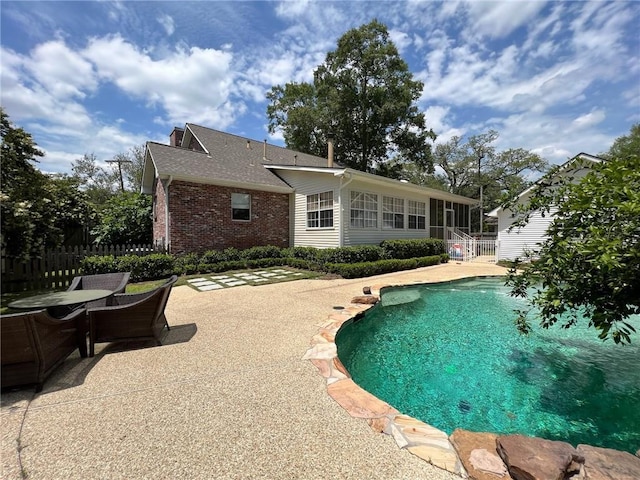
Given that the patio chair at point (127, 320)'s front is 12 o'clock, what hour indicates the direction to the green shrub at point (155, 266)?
The green shrub is roughly at 3 o'clock from the patio chair.

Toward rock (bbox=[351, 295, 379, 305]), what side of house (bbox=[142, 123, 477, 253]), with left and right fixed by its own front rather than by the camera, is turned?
back

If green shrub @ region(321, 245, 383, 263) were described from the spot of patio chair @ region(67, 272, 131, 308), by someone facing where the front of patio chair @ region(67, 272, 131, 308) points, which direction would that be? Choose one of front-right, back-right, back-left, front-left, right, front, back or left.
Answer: back-left

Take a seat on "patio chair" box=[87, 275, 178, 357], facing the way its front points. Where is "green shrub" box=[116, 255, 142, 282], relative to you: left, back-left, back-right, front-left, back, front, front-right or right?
right

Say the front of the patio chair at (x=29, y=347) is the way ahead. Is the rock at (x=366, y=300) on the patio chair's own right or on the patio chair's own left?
on the patio chair's own right

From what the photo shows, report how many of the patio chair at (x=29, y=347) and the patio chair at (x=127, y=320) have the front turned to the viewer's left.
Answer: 1

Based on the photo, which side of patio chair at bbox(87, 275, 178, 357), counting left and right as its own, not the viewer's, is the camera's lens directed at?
left

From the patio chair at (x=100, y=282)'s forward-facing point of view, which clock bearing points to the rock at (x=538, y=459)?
The rock is roughly at 10 o'clock from the patio chair.

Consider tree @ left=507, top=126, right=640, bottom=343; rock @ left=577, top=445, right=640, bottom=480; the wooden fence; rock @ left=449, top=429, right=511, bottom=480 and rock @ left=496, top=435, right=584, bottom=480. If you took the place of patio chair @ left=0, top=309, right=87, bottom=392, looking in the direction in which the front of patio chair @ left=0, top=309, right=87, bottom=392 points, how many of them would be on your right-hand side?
4

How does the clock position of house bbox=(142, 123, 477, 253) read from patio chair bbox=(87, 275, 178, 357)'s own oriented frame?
The house is roughly at 4 o'clock from the patio chair.

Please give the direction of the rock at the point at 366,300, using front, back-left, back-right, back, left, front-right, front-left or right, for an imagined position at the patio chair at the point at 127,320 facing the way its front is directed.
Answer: back

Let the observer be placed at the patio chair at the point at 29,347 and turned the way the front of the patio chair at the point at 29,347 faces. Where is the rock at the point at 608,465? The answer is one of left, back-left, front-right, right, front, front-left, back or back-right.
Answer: right

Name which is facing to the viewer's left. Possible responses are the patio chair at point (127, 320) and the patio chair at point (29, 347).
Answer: the patio chair at point (127, 320)

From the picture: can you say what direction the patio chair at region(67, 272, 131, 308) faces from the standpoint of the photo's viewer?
facing the viewer and to the left of the viewer

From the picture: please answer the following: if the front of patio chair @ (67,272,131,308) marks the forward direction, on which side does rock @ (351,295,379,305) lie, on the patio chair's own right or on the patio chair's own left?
on the patio chair's own left

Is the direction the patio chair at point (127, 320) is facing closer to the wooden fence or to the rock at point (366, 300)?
the wooden fence

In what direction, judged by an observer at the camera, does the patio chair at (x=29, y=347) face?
facing away from the viewer and to the right of the viewer

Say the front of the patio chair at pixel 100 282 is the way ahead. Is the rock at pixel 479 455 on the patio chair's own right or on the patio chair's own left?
on the patio chair's own left

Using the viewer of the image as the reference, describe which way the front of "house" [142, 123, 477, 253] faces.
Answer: facing away from the viewer and to the left of the viewer

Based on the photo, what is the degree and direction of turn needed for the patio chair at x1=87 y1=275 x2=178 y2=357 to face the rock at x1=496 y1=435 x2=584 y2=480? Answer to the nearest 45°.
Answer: approximately 135° to its left

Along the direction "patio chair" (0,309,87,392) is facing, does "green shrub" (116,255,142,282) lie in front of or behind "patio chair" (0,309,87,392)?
in front
